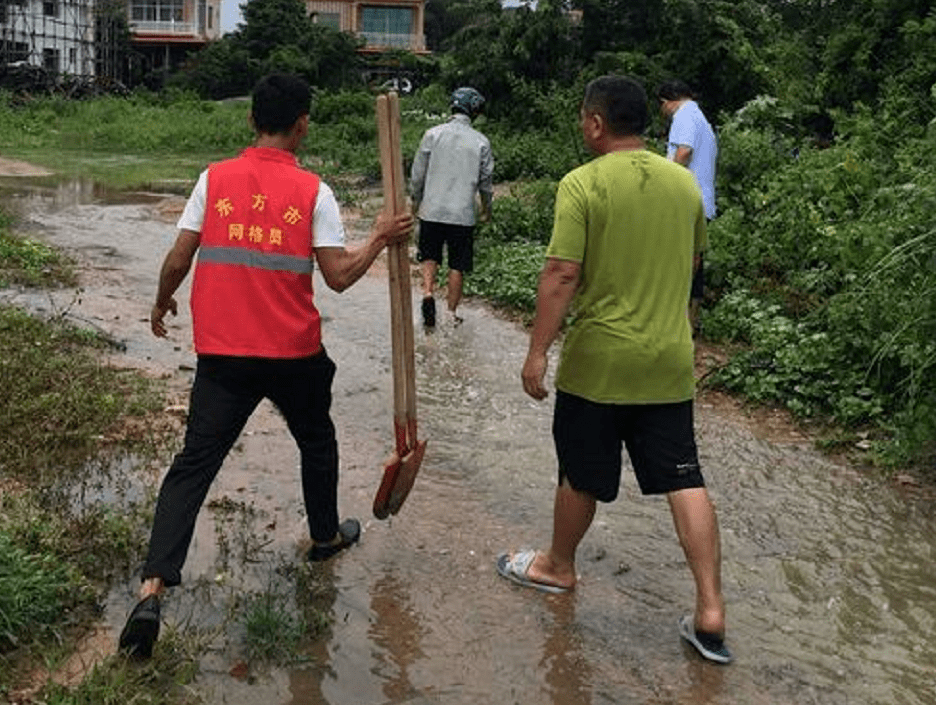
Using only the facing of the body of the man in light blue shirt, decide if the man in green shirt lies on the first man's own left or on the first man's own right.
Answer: on the first man's own left

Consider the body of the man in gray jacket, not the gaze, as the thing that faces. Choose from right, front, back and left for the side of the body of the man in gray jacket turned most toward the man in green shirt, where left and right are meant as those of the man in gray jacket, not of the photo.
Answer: back

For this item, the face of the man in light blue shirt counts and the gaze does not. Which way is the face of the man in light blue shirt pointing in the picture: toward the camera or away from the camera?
away from the camera

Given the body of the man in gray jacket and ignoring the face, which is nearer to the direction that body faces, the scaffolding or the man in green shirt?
the scaffolding

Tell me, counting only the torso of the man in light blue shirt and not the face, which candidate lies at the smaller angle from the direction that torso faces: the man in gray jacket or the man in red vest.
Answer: the man in gray jacket

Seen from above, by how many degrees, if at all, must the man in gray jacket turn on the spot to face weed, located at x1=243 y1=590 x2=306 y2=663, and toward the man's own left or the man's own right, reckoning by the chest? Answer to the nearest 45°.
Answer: approximately 180°

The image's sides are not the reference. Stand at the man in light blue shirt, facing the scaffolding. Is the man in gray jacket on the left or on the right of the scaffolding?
left

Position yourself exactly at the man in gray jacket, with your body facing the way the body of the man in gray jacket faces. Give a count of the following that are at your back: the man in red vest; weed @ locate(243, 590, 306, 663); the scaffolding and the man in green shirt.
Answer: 3

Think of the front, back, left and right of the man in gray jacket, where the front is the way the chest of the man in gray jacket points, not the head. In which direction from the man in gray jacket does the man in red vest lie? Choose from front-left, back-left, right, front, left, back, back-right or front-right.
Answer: back

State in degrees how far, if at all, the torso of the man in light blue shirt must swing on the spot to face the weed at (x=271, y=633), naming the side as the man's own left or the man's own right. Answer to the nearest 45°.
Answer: approximately 90° to the man's own left

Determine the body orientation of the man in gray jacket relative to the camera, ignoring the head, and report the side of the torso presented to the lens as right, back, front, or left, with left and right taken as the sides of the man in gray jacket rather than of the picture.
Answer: back

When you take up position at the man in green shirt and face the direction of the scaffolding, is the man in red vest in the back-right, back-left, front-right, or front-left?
front-left
